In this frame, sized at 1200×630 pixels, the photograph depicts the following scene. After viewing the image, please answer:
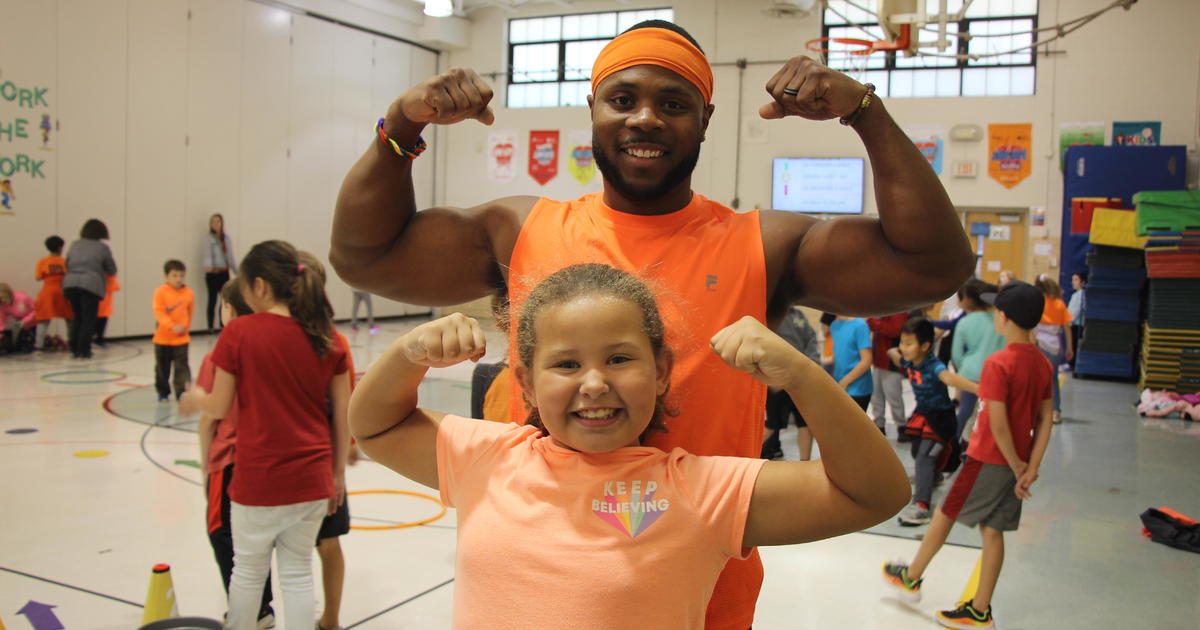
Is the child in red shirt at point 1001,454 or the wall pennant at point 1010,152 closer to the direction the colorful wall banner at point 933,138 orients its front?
the child in red shirt

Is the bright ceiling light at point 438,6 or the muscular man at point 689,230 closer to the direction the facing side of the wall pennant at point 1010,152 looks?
the muscular man

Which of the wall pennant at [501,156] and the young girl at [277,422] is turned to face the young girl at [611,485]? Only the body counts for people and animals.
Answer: the wall pennant

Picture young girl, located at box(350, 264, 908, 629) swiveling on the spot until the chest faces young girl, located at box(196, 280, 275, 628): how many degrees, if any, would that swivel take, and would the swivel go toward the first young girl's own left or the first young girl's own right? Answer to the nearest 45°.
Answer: approximately 135° to the first young girl's own right

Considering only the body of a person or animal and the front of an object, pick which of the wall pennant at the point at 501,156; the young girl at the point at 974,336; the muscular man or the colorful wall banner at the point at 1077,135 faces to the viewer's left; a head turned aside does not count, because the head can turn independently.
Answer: the young girl

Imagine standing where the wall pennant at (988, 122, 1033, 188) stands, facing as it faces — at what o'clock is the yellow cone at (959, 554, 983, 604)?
The yellow cone is roughly at 12 o'clock from the wall pennant.

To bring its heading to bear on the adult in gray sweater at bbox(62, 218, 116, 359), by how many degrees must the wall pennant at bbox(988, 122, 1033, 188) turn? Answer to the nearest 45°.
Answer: approximately 45° to its right

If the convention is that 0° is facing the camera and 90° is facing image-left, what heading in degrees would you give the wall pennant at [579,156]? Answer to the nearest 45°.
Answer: approximately 0°

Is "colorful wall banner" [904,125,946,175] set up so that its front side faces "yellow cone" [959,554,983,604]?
yes

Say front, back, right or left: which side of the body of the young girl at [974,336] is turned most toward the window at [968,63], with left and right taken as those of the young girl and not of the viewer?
right

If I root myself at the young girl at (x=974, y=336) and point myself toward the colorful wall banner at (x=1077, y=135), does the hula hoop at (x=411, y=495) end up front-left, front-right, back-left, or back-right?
back-left
